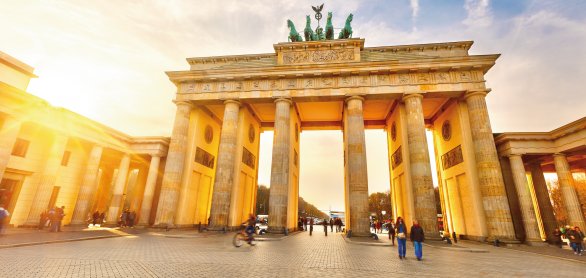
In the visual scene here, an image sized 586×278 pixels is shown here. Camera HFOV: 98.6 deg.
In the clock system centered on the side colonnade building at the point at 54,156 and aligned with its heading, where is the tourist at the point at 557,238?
The tourist is roughly at 12 o'clock from the side colonnade building.

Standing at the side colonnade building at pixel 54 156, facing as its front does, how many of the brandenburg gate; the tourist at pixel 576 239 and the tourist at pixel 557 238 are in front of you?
3

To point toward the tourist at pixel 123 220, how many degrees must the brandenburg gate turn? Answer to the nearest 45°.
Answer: approximately 90° to its right

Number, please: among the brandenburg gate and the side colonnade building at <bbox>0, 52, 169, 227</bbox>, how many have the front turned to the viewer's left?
0

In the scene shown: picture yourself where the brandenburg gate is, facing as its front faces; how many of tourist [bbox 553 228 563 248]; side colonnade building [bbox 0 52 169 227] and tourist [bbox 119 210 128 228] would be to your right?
2

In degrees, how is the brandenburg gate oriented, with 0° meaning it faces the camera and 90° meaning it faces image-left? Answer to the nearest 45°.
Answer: approximately 0°

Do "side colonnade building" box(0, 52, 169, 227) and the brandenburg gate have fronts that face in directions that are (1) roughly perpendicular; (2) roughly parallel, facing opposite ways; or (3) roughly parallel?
roughly perpendicular

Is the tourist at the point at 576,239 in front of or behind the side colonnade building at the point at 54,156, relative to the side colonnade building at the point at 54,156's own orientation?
in front

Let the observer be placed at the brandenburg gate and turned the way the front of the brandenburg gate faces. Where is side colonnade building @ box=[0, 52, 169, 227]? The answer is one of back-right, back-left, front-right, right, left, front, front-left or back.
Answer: right

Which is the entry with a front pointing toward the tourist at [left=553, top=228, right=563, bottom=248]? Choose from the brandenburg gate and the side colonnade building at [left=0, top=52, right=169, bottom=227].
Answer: the side colonnade building

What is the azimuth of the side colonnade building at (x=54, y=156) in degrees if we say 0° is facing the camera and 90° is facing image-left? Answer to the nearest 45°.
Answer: approximately 315°

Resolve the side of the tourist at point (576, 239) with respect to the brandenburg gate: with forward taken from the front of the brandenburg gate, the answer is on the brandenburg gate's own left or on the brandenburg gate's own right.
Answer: on the brandenburg gate's own left

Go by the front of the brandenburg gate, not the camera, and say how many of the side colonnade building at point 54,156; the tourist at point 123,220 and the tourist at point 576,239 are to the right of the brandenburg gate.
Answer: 2

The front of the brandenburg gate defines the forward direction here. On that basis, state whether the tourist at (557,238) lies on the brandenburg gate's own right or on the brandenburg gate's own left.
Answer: on the brandenburg gate's own left

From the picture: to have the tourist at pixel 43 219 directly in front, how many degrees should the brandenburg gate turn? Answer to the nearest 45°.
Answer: approximately 90° to its right
